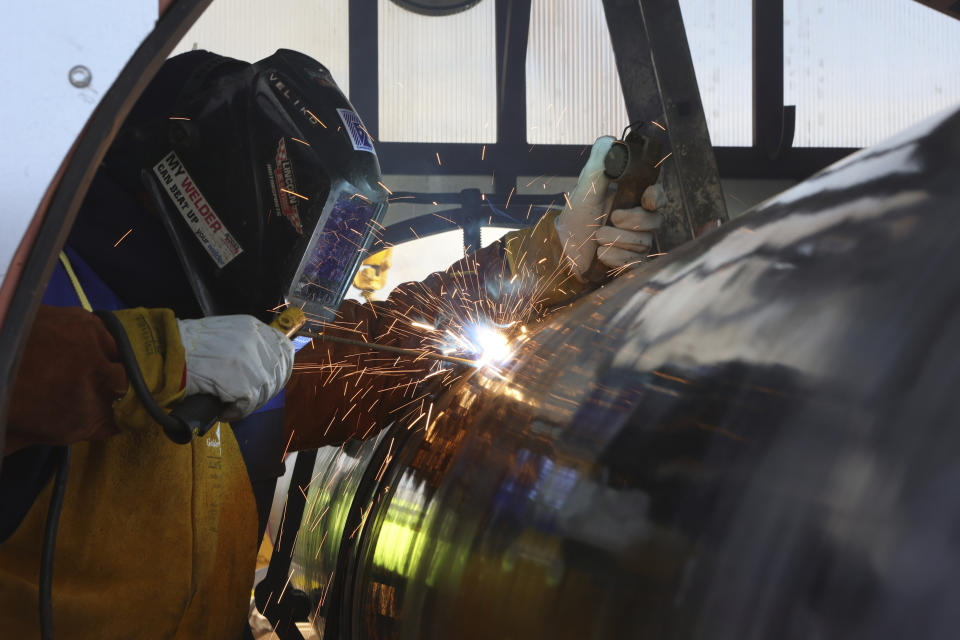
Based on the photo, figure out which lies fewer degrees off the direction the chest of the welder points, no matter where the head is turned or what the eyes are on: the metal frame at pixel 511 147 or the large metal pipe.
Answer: the large metal pipe

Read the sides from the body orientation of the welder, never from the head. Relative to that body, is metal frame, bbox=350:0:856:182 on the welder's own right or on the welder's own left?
on the welder's own left

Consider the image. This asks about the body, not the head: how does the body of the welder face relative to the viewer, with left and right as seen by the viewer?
facing the viewer and to the right of the viewer

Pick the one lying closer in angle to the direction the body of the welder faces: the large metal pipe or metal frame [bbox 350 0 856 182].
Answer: the large metal pipe
